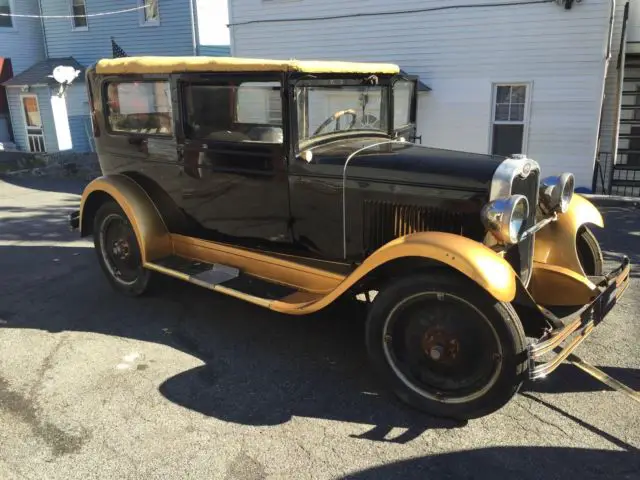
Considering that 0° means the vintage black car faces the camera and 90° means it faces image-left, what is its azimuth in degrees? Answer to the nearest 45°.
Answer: approximately 315°

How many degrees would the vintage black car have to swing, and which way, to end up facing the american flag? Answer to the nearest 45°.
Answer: approximately 180°

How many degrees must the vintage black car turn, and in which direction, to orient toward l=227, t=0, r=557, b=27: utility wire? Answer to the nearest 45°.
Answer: approximately 135° to its left

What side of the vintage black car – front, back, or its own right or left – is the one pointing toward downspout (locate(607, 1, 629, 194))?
left

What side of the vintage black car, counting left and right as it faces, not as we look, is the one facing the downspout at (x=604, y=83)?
left
